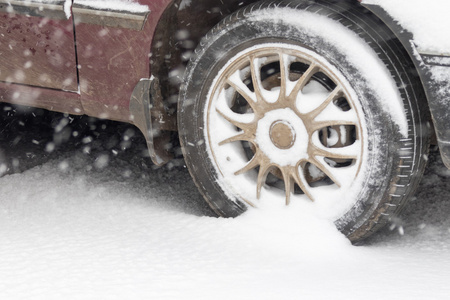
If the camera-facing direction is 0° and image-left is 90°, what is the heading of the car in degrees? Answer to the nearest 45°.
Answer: approximately 315°
